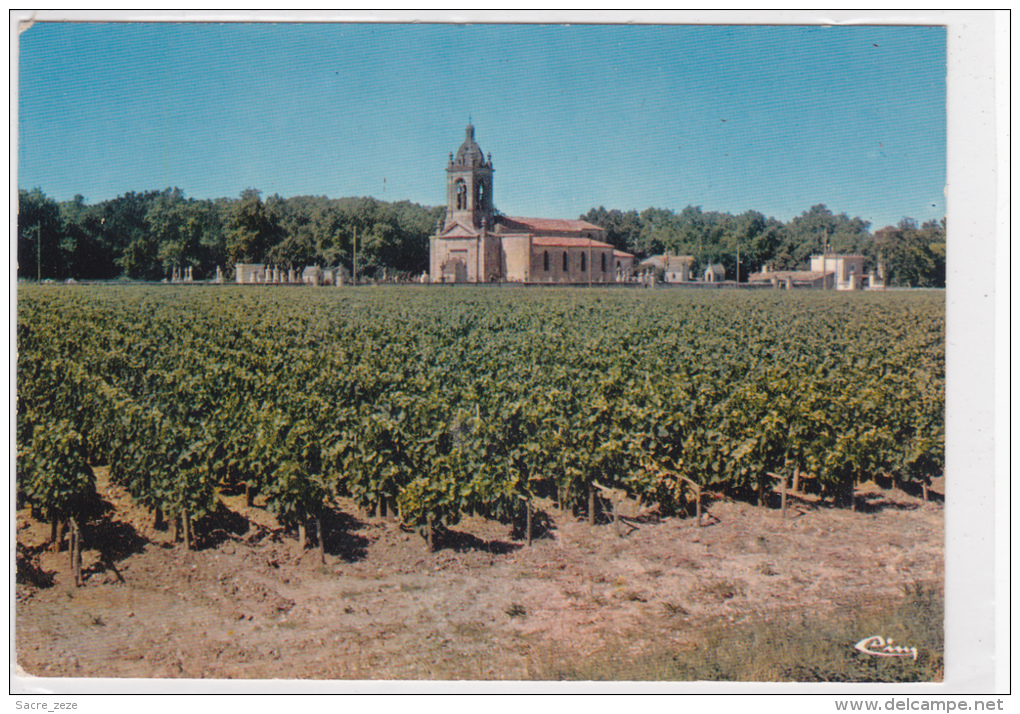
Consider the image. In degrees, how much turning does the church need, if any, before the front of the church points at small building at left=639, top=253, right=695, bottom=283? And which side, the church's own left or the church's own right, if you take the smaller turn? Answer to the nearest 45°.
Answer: approximately 90° to the church's own left

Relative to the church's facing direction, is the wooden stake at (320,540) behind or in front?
in front

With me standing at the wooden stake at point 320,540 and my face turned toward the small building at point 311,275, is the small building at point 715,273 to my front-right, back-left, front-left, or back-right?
front-right

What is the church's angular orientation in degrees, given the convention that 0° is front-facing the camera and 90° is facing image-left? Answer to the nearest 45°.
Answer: approximately 45°

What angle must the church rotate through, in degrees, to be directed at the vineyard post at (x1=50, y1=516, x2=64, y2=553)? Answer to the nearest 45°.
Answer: approximately 45° to its left

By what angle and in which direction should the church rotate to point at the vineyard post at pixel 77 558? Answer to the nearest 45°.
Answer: approximately 45° to its left

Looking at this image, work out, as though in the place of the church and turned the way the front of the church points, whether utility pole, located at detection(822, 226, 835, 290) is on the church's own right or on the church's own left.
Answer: on the church's own left

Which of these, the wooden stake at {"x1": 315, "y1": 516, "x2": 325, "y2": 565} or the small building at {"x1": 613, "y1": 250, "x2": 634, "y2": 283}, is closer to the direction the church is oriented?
the wooden stake

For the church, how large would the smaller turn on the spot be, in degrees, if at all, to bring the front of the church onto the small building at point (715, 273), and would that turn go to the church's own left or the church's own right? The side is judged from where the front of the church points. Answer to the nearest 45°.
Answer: approximately 90° to the church's own left
